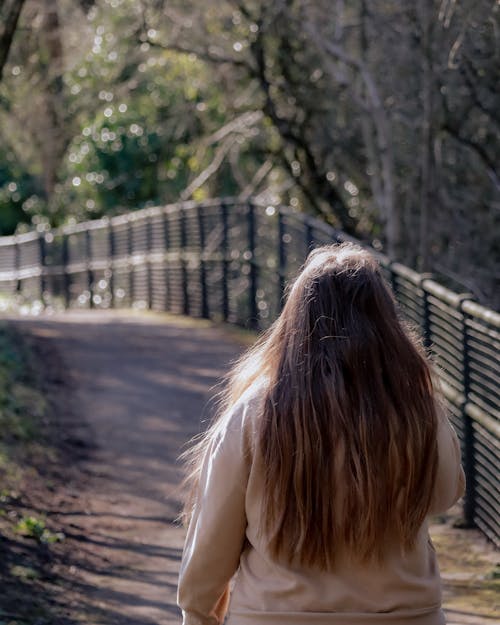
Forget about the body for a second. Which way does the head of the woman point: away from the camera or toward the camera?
away from the camera

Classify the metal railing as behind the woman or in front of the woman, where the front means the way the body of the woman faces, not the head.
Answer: in front

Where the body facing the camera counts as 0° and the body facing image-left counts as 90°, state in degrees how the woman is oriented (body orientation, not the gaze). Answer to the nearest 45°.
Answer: approximately 180°
